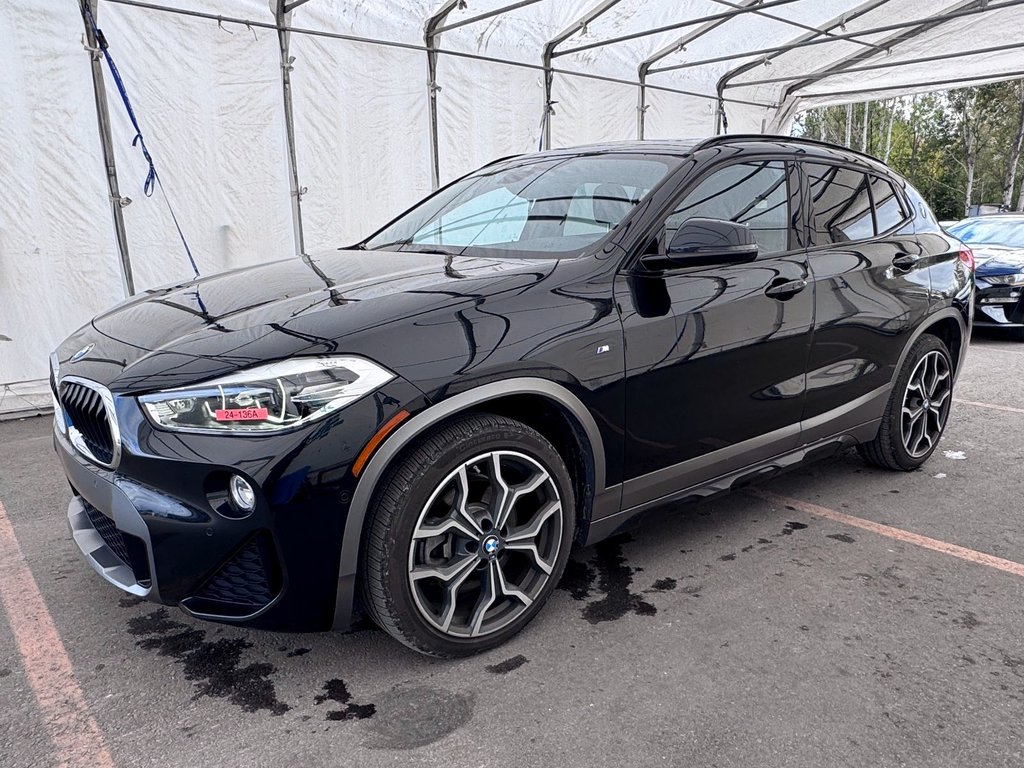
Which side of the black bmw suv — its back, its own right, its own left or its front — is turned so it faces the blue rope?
right

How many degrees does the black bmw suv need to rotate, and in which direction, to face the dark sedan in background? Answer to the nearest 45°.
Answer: approximately 180°

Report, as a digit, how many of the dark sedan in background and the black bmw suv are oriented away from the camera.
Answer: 0

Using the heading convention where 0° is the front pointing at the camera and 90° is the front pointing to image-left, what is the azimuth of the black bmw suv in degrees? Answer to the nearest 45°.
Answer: approximately 45°

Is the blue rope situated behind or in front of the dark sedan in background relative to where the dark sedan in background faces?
in front

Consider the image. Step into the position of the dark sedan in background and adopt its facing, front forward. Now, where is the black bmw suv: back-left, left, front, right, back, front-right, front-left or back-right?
front-left
